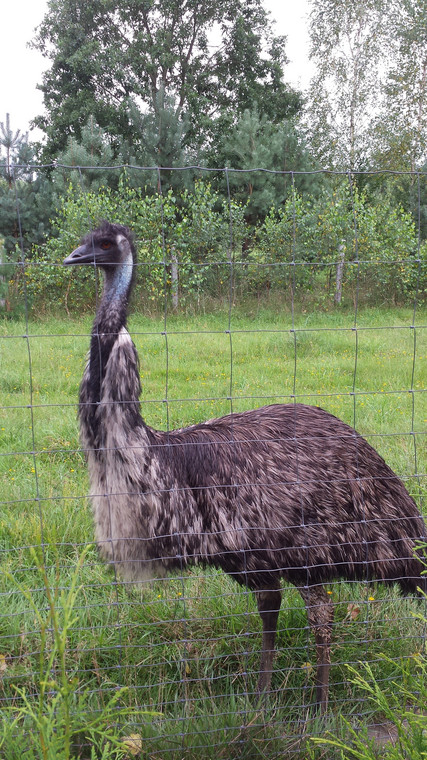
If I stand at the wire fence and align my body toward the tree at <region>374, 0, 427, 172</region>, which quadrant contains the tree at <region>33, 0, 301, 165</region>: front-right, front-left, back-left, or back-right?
front-left

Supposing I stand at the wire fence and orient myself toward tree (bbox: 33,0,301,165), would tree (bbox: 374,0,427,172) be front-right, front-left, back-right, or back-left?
front-right

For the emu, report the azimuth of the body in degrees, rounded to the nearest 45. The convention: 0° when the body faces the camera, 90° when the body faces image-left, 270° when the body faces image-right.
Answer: approximately 90°

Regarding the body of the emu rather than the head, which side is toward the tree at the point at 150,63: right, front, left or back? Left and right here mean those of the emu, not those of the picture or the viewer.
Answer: right

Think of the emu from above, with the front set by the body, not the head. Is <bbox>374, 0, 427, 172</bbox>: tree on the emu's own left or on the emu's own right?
on the emu's own right

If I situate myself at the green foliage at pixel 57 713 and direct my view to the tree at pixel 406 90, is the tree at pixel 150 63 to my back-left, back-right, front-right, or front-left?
front-left
